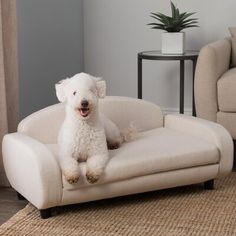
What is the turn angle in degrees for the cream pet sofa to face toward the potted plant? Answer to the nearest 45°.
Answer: approximately 135° to its left

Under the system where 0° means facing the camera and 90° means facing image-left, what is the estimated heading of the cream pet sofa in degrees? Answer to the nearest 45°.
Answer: approximately 315°

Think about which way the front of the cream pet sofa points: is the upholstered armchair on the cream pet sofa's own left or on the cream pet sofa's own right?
on the cream pet sofa's own left

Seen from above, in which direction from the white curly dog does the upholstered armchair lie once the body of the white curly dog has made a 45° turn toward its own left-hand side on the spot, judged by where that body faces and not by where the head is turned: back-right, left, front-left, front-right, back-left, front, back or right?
left

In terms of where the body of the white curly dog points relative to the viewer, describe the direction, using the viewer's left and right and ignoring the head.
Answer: facing the viewer

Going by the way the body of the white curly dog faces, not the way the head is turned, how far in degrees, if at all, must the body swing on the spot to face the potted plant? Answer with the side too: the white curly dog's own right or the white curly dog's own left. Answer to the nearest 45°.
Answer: approximately 135° to the white curly dog's own left

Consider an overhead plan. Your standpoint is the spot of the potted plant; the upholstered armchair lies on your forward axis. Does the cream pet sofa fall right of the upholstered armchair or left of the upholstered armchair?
right
